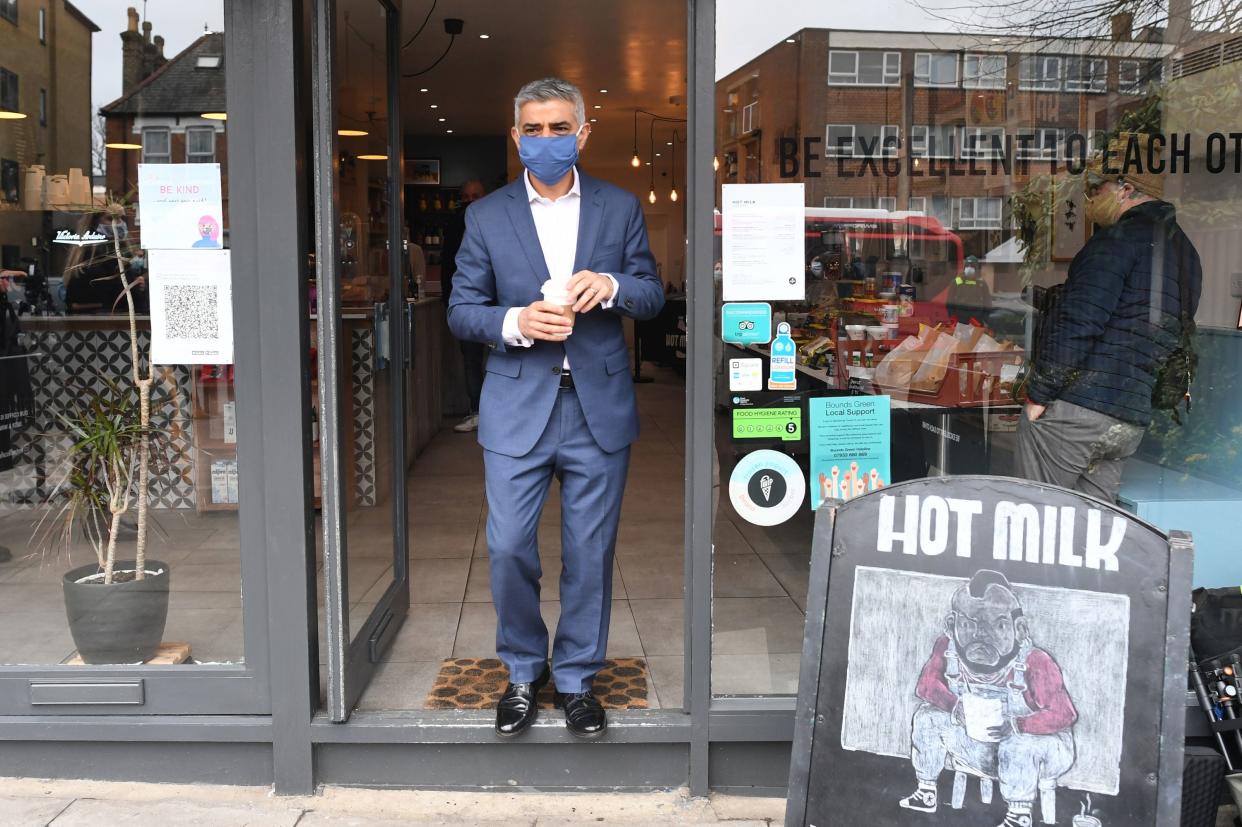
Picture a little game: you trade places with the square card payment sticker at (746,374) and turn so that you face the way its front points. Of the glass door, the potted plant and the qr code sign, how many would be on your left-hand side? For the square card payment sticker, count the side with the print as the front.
0

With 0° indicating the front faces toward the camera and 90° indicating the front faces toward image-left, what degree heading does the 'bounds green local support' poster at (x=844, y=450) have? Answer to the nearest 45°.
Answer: approximately 0°

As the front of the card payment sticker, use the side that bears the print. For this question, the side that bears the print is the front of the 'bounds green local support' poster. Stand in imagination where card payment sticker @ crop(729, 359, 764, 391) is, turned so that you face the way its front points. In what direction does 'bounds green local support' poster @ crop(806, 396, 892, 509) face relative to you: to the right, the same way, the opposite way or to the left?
the same way

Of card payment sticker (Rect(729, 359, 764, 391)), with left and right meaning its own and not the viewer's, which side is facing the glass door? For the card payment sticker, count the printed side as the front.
right

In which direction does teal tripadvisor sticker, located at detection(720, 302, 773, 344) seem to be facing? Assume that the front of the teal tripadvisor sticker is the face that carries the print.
toward the camera

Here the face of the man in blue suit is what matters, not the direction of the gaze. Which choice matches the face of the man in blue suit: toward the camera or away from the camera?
toward the camera

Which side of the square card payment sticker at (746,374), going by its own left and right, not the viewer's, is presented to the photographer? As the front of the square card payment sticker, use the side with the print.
front

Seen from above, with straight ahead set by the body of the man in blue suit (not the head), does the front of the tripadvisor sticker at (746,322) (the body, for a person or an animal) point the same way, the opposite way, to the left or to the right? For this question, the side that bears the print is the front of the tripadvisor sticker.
the same way

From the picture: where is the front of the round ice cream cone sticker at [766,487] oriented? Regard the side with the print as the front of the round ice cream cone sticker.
toward the camera

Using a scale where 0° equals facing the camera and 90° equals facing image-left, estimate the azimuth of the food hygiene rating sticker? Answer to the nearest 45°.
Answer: approximately 0°

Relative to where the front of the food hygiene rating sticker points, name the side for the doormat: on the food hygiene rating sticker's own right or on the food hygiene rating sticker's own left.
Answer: on the food hygiene rating sticker's own right

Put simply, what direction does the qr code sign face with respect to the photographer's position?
facing the viewer

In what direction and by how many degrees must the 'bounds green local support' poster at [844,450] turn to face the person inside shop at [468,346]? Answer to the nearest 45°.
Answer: approximately 135° to its right

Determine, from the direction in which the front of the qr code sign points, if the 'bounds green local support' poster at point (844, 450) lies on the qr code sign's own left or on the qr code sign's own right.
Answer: on the qr code sign's own left
